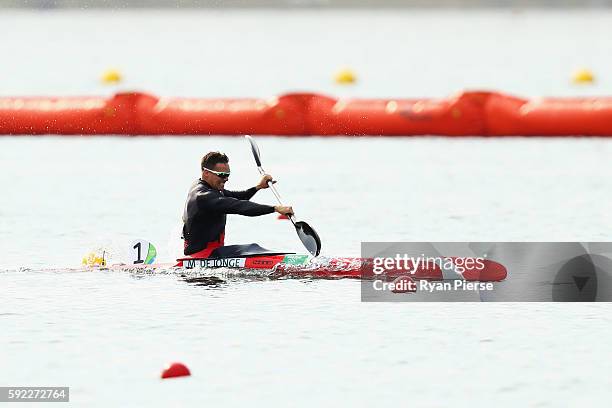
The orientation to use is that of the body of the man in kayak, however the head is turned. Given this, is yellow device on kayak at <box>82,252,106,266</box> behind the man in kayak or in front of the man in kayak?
behind

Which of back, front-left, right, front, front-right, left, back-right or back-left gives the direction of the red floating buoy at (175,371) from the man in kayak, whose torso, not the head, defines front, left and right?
right

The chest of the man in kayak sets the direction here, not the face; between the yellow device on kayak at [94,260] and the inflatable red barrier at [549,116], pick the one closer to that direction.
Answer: the inflatable red barrier

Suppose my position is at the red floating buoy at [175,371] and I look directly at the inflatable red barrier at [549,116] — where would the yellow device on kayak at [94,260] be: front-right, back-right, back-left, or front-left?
front-left

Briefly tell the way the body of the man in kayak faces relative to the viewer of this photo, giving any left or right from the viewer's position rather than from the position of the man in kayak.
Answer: facing to the right of the viewer

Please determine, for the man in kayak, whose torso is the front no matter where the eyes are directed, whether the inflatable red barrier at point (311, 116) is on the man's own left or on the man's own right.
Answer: on the man's own left

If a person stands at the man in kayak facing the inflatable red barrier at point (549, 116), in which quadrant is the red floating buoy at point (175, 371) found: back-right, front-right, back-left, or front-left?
back-right
